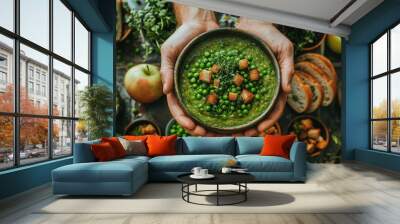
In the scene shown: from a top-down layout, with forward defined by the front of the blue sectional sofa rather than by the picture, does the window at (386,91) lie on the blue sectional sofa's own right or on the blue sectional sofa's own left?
on the blue sectional sofa's own left

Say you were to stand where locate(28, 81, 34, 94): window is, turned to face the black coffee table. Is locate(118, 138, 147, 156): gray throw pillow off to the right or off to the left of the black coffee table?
left

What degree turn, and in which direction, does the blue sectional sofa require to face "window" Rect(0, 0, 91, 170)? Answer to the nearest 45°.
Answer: approximately 90° to its right

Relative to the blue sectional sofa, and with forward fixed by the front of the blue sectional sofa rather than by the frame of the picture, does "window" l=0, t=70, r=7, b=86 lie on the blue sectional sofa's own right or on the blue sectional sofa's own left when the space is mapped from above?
on the blue sectional sofa's own right

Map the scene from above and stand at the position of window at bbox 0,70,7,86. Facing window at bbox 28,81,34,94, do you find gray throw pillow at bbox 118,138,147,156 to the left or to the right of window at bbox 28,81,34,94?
right

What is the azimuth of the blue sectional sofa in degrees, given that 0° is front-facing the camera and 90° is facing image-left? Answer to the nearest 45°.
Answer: approximately 0°

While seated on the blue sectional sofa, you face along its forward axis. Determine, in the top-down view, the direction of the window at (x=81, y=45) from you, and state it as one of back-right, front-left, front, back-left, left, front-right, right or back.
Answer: back-right
